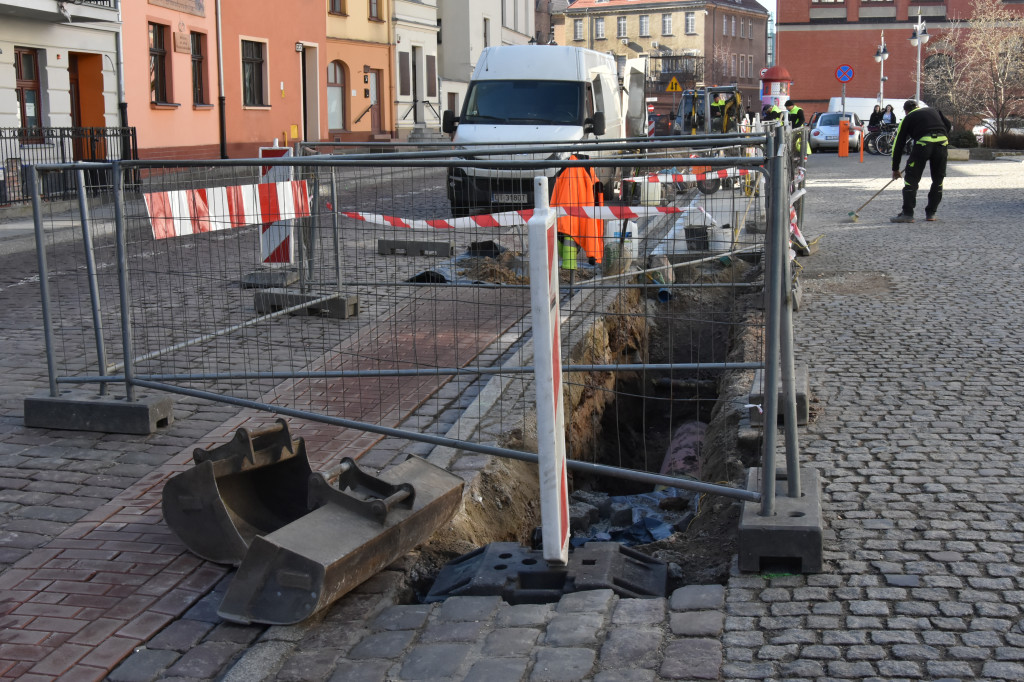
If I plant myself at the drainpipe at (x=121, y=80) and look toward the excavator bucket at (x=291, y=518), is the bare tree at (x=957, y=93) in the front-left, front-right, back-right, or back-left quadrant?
back-left

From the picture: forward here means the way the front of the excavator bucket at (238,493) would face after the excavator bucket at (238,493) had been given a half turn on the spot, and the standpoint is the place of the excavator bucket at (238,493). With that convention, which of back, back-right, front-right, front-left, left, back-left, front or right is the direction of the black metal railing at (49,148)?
front-right

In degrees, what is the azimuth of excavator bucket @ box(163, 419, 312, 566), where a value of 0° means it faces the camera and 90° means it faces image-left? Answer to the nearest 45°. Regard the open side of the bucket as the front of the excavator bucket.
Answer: approximately 315°

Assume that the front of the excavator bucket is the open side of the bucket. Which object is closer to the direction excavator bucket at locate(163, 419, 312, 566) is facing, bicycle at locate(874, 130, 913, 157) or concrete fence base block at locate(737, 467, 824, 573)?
the concrete fence base block
